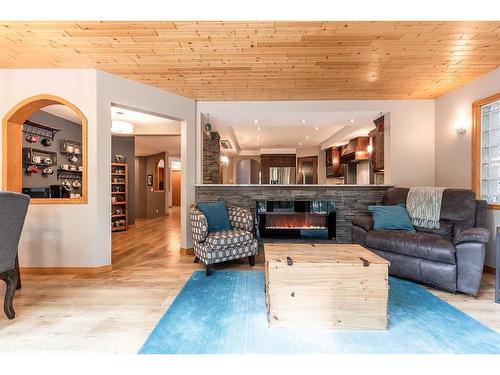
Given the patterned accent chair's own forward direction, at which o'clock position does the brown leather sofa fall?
The brown leather sofa is roughly at 11 o'clock from the patterned accent chair.

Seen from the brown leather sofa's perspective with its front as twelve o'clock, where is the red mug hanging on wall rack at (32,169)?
The red mug hanging on wall rack is roughly at 1 o'clock from the brown leather sofa.

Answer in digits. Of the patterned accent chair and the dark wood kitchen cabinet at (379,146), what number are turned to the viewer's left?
1

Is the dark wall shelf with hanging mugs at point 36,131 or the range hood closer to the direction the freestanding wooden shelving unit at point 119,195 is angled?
the range hood

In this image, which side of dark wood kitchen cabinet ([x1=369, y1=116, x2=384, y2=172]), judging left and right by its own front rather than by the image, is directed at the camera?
left

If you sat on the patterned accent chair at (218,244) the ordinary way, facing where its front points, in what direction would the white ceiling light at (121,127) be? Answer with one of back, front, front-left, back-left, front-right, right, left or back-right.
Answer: back

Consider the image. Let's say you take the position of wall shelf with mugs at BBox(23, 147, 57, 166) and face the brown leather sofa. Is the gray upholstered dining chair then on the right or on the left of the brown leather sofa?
right

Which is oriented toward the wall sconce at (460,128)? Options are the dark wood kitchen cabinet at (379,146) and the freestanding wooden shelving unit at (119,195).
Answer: the freestanding wooden shelving unit

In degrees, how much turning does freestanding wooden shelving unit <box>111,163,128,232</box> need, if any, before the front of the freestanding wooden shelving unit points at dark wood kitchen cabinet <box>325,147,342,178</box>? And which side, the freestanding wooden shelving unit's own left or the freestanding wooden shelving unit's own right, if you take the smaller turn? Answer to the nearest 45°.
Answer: approximately 45° to the freestanding wooden shelving unit's own left
